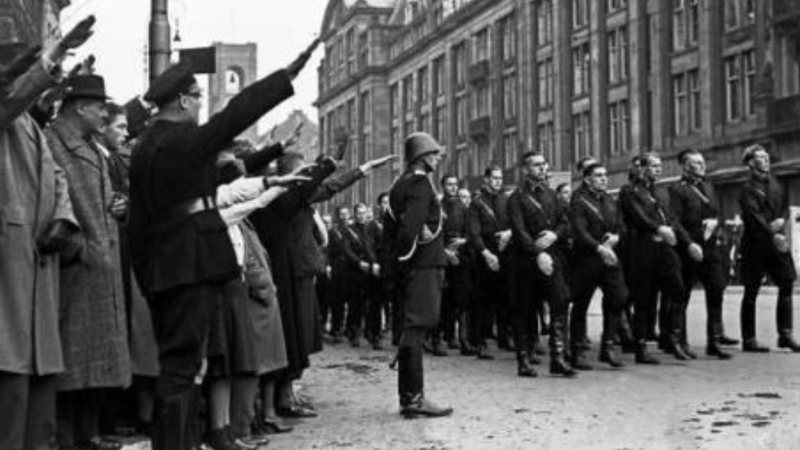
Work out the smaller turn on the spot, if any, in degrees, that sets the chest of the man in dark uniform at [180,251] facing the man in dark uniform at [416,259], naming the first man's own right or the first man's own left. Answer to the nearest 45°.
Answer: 0° — they already face them

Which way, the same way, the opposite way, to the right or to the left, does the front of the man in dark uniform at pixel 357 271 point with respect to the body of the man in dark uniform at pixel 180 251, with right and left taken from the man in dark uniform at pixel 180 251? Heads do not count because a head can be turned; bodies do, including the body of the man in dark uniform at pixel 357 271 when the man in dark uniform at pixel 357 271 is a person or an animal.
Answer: to the right

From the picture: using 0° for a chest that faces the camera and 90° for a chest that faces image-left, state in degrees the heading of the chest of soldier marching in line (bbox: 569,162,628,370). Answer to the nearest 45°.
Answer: approximately 315°

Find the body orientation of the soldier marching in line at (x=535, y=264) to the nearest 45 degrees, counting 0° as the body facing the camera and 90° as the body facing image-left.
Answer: approximately 315°

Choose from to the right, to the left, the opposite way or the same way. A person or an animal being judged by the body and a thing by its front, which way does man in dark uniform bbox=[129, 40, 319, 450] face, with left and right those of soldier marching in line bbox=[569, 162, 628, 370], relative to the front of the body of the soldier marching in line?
to the left

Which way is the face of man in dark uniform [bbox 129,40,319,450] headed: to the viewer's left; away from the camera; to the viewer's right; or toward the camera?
to the viewer's right
